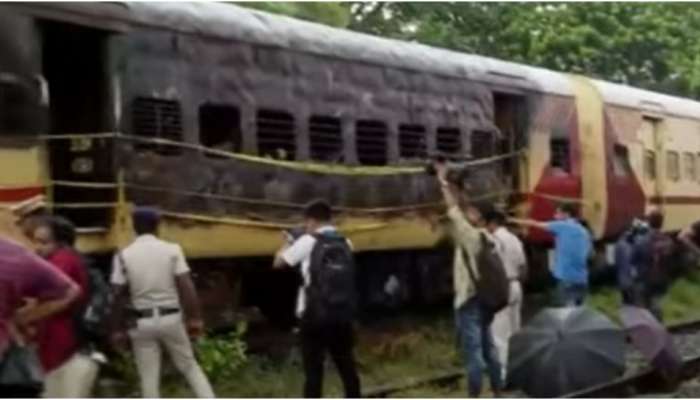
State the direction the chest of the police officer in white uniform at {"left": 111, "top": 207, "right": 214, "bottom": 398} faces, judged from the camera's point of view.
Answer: away from the camera

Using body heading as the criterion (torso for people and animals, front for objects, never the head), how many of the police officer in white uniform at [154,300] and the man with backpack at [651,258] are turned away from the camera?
2

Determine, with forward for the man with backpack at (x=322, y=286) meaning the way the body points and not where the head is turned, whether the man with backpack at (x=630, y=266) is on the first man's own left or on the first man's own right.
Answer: on the first man's own right

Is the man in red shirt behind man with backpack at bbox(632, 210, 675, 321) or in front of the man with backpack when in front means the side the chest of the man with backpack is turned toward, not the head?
behind

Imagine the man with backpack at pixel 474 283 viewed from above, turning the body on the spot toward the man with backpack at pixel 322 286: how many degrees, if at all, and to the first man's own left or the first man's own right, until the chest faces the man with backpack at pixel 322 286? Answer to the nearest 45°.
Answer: approximately 90° to the first man's own left

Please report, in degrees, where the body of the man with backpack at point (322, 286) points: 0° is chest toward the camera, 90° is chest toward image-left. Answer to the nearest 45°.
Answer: approximately 135°

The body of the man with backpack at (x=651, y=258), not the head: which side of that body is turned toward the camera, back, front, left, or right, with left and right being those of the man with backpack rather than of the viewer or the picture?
back

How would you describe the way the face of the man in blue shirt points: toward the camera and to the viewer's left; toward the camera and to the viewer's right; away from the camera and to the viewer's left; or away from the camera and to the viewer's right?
away from the camera and to the viewer's left
